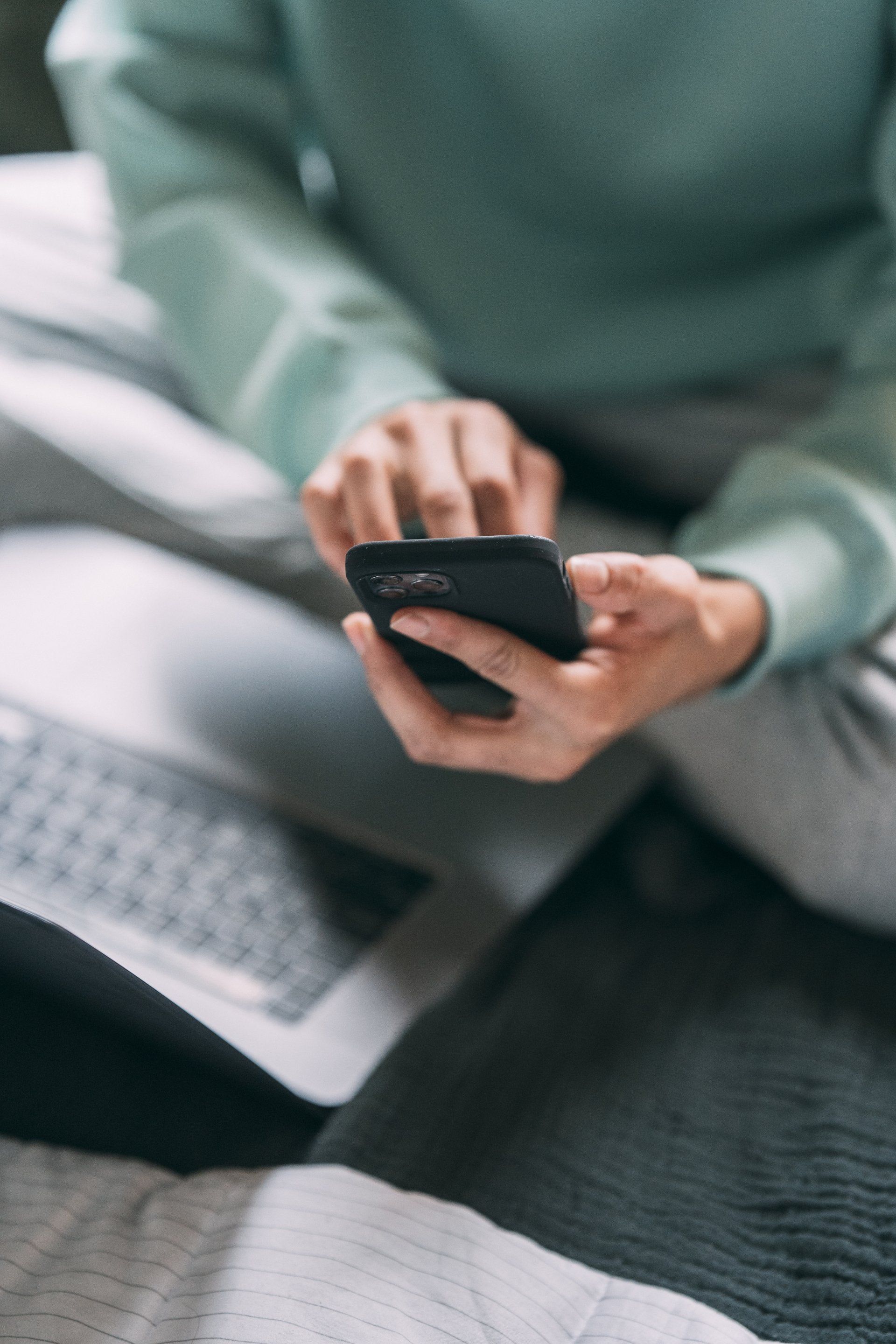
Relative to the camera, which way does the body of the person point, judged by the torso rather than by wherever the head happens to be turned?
toward the camera

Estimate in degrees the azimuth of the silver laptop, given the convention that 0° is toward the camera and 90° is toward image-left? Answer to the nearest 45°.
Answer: approximately 225°
